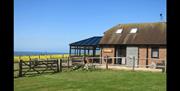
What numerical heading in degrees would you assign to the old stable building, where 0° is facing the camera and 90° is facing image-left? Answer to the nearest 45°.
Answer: approximately 0°
